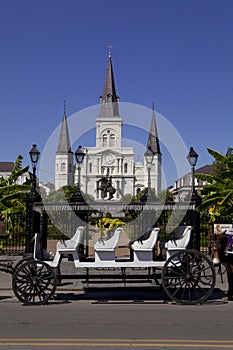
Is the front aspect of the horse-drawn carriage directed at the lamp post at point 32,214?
no

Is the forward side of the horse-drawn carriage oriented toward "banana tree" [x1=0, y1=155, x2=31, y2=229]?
no
